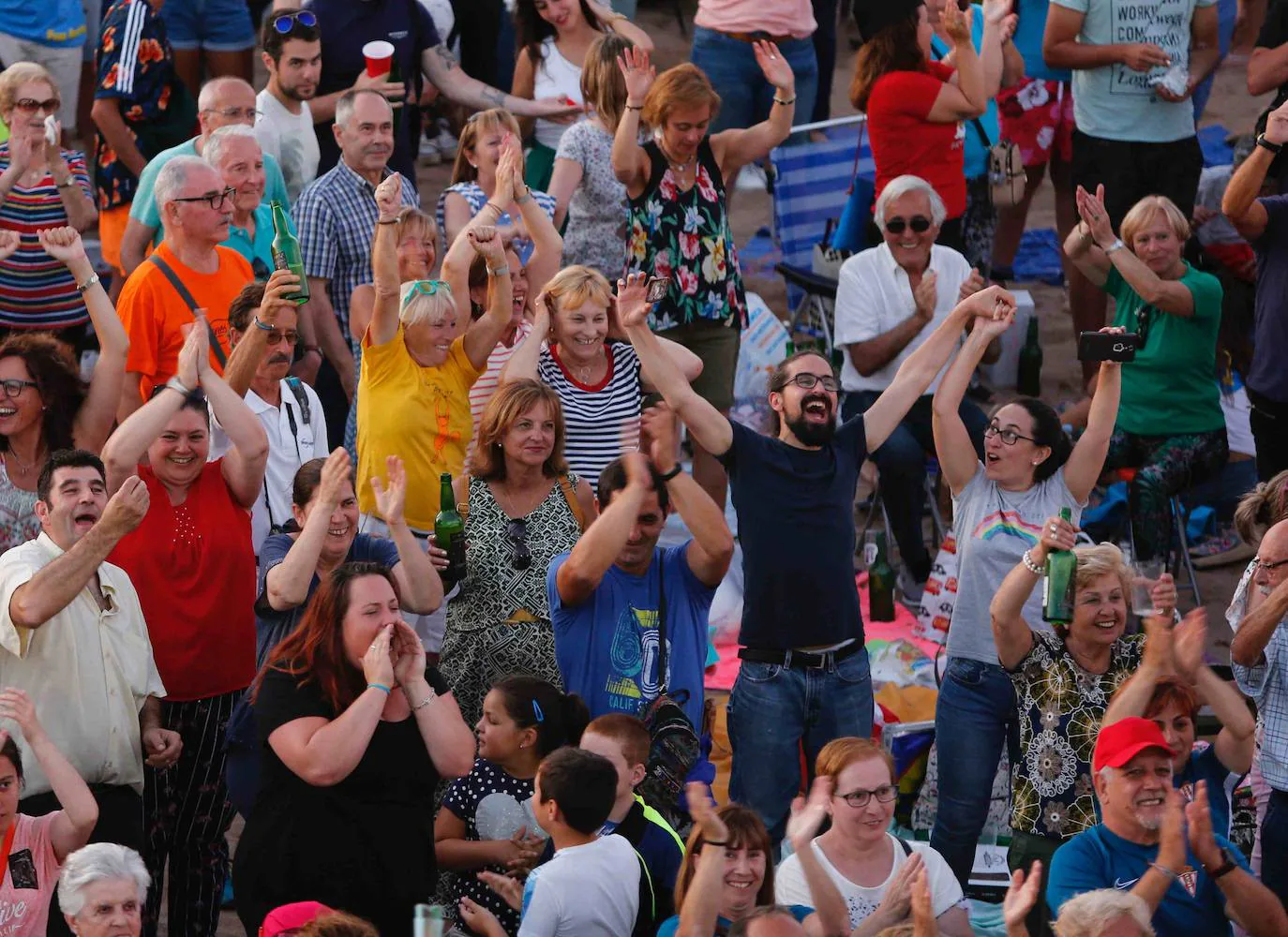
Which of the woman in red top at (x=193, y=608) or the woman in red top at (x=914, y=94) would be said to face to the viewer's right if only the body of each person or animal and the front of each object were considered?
the woman in red top at (x=914, y=94)

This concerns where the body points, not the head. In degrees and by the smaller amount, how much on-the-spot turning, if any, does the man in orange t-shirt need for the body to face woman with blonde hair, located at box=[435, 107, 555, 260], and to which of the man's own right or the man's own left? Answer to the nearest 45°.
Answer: approximately 90° to the man's own left

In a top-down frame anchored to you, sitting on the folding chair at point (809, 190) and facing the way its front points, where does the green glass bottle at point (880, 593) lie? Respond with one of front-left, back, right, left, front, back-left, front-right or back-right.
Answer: front-right

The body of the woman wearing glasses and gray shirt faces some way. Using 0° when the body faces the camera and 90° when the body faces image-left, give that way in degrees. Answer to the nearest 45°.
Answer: approximately 45°

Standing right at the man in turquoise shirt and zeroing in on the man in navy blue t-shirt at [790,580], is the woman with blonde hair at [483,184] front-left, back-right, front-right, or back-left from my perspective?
front-left

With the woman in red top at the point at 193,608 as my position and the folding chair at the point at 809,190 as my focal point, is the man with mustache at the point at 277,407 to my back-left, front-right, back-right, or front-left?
front-left

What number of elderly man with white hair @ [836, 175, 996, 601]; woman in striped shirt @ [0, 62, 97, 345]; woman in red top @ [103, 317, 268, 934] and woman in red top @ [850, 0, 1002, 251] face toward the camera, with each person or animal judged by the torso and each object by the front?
3

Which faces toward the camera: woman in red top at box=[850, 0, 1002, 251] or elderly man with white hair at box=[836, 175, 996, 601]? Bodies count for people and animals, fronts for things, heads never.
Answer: the elderly man with white hair

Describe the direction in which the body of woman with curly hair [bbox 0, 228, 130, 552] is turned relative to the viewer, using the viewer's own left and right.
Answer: facing the viewer and to the left of the viewer

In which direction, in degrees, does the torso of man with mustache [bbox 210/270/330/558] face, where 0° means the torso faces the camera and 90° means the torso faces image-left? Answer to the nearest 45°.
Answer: approximately 315°

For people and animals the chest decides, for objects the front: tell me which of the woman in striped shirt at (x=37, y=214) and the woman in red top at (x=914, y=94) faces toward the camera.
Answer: the woman in striped shirt

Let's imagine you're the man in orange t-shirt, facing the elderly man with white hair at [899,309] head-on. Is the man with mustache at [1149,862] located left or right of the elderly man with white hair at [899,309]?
right

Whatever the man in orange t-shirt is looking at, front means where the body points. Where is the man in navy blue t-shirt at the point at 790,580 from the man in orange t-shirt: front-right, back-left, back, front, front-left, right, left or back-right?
front

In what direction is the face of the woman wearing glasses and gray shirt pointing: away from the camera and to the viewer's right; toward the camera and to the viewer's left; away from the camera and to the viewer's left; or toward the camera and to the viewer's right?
toward the camera and to the viewer's left

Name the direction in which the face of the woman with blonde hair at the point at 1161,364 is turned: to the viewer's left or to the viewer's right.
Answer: to the viewer's left

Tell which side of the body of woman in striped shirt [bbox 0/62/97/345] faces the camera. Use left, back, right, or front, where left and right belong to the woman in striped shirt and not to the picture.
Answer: front

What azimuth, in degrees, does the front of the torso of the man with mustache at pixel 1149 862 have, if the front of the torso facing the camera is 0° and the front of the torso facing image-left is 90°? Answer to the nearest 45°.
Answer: approximately 315°

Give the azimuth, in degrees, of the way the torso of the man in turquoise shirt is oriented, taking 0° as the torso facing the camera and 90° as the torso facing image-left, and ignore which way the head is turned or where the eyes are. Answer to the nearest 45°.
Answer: approximately 315°

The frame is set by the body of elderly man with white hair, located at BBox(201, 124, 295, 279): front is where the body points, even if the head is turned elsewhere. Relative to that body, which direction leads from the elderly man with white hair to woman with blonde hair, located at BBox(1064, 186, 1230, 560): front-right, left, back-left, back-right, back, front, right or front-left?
front-left

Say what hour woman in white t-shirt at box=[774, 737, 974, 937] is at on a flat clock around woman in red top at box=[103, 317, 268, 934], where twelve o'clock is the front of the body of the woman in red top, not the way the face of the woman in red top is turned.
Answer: The woman in white t-shirt is roughly at 10 o'clock from the woman in red top.
